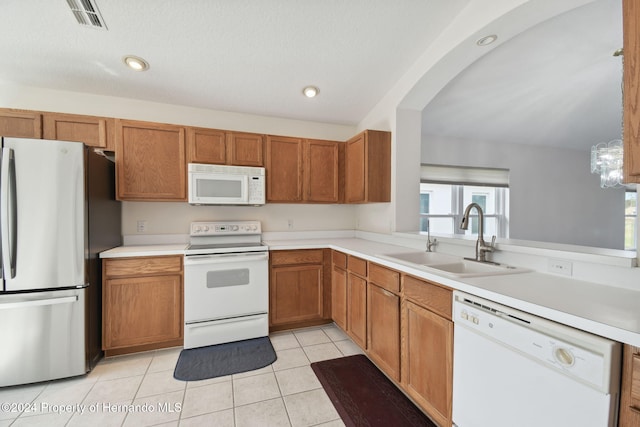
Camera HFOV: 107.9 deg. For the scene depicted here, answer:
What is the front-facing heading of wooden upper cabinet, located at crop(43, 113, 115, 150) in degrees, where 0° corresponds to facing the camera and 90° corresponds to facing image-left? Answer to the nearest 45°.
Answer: approximately 0°

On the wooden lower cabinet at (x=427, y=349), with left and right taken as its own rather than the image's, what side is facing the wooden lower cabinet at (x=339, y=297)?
right

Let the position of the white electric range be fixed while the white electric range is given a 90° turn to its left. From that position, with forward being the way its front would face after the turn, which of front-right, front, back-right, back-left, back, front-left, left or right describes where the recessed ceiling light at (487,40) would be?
front-right

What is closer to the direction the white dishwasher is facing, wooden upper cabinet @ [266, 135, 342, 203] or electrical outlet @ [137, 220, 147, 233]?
the electrical outlet

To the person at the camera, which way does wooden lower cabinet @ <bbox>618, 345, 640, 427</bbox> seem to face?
facing the viewer and to the left of the viewer

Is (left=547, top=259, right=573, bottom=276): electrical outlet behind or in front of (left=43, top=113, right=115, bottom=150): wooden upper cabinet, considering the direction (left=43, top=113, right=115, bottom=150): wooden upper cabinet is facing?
in front

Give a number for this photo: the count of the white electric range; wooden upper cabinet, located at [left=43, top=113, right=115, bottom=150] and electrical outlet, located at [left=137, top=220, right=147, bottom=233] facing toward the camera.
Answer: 3

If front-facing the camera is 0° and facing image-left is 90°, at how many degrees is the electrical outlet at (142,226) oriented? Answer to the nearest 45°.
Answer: approximately 0°

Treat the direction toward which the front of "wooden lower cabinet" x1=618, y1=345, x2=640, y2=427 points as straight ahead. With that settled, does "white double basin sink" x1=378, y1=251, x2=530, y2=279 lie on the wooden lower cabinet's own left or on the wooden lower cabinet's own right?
on the wooden lower cabinet's own right

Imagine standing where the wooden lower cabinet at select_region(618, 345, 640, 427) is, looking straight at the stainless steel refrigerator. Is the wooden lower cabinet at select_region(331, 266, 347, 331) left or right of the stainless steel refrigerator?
right

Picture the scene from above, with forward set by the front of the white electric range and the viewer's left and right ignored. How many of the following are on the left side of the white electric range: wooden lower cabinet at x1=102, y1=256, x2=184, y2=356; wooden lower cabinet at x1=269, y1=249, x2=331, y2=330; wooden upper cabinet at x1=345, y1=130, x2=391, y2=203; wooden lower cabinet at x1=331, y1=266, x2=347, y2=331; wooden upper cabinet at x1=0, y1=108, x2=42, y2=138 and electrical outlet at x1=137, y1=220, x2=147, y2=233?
3
